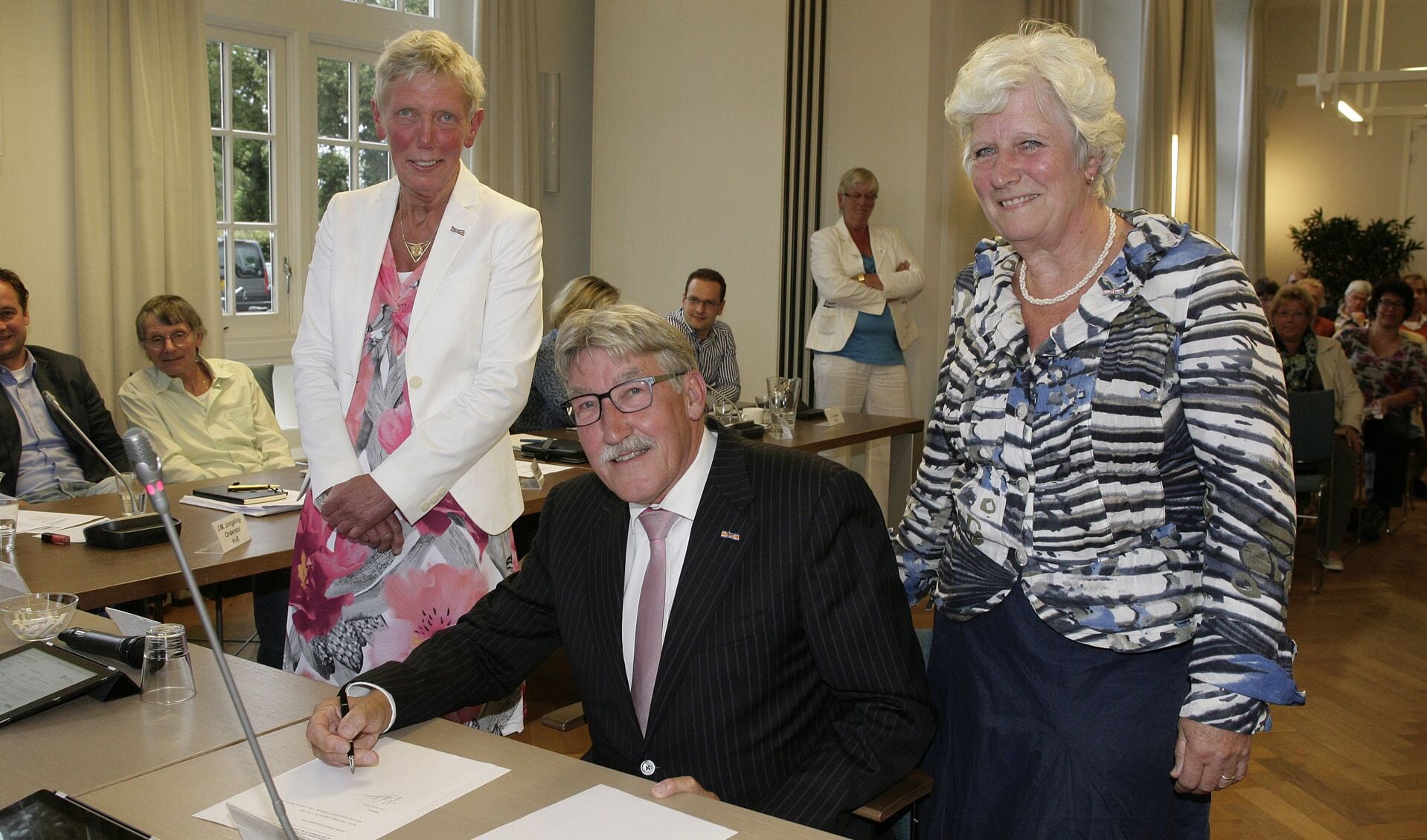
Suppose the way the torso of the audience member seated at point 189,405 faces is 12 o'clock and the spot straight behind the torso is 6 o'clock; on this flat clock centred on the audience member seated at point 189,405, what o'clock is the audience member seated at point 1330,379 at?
the audience member seated at point 1330,379 is roughly at 9 o'clock from the audience member seated at point 189,405.

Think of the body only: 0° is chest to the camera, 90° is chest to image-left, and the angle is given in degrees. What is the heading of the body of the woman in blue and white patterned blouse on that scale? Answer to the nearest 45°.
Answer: approximately 45°

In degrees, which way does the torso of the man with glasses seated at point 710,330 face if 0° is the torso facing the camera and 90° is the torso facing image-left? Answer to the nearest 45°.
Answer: approximately 45°

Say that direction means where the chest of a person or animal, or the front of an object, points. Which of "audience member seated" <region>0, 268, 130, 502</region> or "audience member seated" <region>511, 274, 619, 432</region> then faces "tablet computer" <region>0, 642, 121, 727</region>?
"audience member seated" <region>0, 268, 130, 502</region>

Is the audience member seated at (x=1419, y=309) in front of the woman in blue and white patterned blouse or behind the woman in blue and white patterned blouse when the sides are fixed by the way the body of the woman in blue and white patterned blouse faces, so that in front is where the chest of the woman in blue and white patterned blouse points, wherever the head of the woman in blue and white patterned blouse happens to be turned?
behind

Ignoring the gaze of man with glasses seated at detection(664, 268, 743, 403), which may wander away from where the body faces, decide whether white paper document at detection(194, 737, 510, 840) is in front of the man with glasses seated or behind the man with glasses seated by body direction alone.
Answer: in front

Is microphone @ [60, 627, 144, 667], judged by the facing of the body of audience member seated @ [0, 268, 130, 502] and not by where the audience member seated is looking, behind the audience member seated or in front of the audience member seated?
in front

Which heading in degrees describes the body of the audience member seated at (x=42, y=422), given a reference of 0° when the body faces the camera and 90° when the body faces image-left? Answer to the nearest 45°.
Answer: approximately 0°

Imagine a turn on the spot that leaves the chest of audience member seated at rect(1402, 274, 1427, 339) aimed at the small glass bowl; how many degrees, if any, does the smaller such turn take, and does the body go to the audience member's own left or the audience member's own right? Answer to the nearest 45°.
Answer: approximately 45° to the audience member's own left
